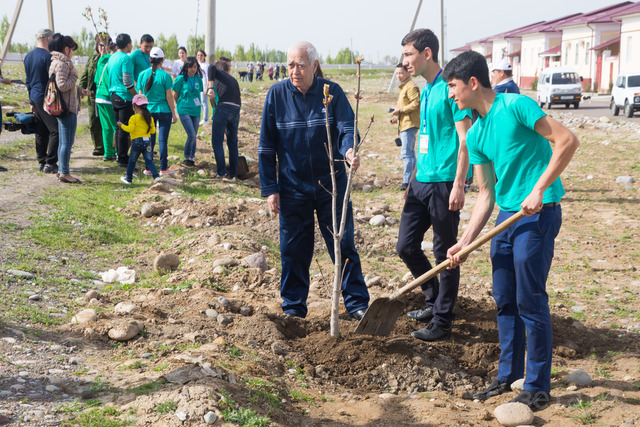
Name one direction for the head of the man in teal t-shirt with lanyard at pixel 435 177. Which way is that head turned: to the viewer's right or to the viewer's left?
to the viewer's left

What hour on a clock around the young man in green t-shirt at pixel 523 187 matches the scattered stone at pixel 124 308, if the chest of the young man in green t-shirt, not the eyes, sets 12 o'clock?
The scattered stone is roughly at 2 o'clock from the young man in green t-shirt.

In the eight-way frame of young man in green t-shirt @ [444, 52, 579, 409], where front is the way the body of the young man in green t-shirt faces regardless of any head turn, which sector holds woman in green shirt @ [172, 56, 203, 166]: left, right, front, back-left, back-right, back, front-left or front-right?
right

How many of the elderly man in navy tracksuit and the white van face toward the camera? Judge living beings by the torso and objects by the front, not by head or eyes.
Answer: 2

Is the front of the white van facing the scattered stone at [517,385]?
yes

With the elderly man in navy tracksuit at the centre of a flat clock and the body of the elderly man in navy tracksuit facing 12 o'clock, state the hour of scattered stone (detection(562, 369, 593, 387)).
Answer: The scattered stone is roughly at 10 o'clock from the elderly man in navy tracksuit.

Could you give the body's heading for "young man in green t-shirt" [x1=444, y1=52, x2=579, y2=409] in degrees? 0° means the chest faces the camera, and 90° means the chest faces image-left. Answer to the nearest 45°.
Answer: approximately 45°

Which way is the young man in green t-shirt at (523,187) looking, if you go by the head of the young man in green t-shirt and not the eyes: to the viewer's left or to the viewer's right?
to the viewer's left

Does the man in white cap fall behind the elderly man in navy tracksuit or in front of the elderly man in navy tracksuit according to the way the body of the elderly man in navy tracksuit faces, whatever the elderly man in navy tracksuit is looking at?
behind

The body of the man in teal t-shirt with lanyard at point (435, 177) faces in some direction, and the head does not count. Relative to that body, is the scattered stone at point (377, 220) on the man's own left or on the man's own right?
on the man's own right

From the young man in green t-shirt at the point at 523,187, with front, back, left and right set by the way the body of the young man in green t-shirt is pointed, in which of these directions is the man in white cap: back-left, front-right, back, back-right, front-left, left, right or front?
back-right

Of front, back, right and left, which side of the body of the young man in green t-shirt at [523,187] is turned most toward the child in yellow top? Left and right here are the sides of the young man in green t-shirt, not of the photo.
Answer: right

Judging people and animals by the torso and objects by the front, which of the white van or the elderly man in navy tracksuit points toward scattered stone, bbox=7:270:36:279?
the white van
